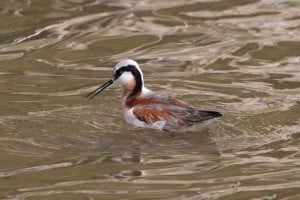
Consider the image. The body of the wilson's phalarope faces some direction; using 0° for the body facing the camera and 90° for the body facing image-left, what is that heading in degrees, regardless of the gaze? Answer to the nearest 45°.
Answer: approximately 90°
